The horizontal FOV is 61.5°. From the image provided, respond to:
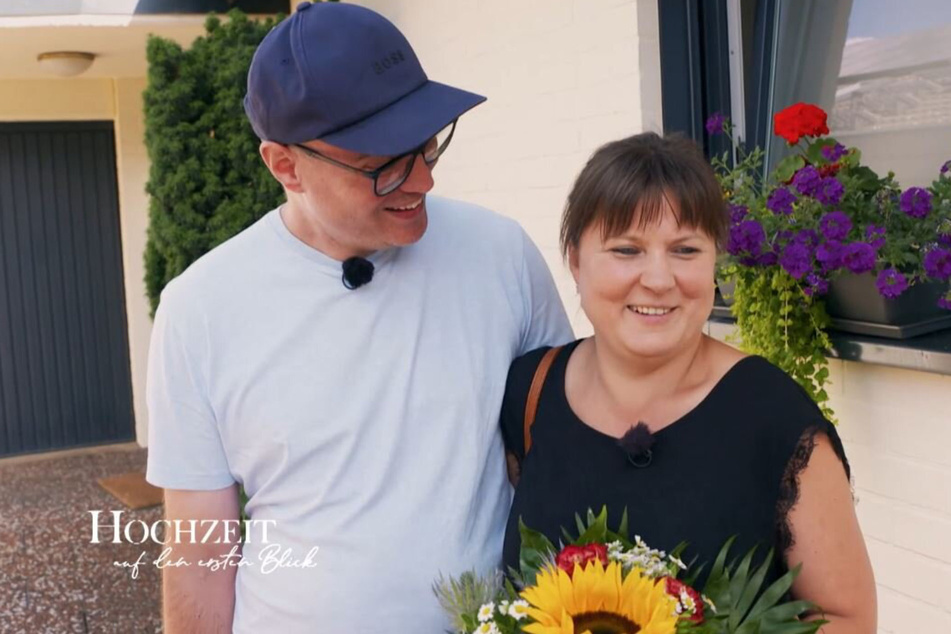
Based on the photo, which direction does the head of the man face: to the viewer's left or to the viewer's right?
to the viewer's right

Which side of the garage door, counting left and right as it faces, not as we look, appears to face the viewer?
front

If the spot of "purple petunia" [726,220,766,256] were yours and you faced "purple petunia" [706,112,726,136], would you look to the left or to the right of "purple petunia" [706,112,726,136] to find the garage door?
left

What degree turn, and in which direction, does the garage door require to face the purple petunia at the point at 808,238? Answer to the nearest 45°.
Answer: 0° — it already faces it

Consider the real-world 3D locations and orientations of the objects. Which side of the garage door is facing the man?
front

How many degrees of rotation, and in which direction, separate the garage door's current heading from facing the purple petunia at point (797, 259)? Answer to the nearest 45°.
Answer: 0° — it already faces it
